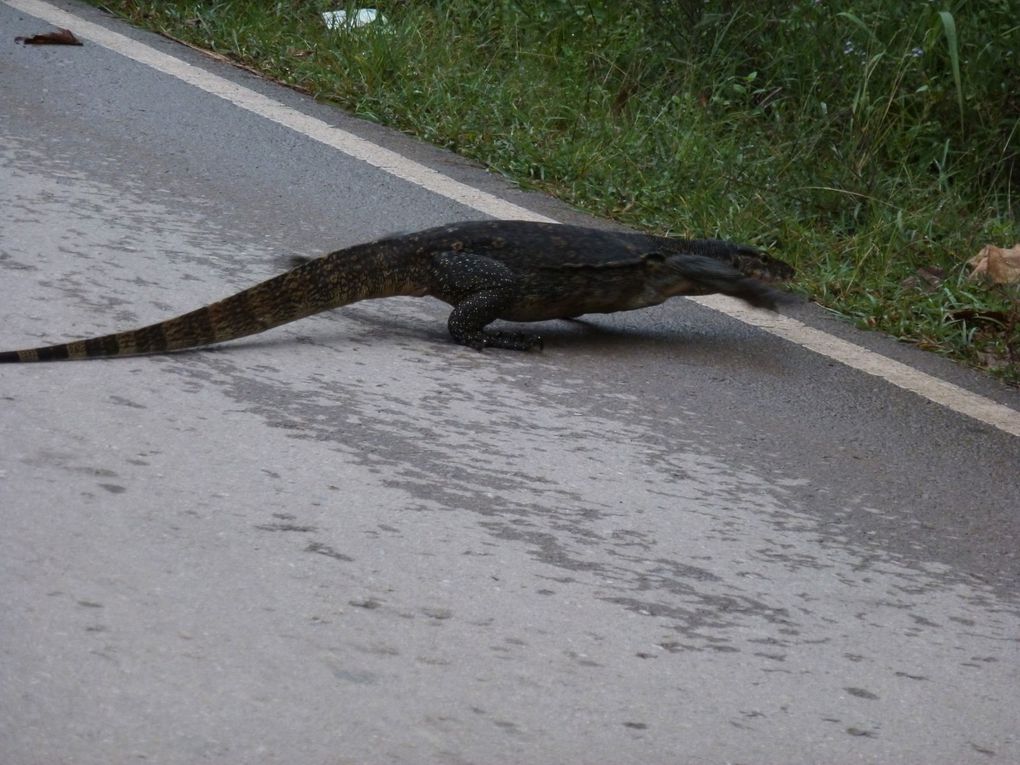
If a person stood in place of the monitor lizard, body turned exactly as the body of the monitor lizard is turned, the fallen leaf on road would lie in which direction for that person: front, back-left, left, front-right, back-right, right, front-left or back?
back-left

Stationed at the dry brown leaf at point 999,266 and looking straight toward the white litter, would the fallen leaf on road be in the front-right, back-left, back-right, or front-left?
front-left

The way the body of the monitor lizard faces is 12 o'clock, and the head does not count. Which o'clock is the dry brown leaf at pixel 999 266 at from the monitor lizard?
The dry brown leaf is roughly at 11 o'clock from the monitor lizard.

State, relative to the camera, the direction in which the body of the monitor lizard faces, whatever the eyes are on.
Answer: to the viewer's right

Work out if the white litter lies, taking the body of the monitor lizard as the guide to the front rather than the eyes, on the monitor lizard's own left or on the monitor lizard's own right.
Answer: on the monitor lizard's own left

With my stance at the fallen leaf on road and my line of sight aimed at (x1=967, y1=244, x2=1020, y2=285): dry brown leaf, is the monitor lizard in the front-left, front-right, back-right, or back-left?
front-right

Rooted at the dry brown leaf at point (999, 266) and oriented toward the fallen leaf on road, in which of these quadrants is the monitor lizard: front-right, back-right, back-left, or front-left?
front-left
